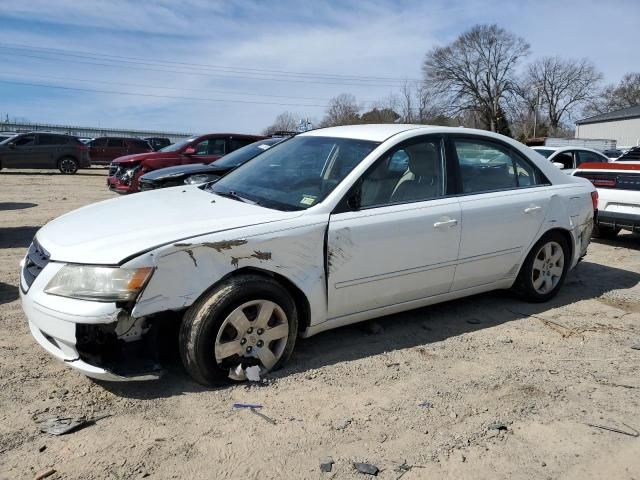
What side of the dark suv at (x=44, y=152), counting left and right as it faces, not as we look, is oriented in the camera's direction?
left

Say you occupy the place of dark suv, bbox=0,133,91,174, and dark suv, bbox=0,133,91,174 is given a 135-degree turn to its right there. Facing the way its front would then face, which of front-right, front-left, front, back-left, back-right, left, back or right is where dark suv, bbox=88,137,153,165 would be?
front

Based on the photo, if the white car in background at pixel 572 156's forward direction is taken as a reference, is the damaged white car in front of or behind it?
in front

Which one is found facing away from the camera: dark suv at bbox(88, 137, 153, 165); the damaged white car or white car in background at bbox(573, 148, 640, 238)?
the white car in background

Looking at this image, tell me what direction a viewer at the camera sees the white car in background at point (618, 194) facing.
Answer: facing away from the viewer

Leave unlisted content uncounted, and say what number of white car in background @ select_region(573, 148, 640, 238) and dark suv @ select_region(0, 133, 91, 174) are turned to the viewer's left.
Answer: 1

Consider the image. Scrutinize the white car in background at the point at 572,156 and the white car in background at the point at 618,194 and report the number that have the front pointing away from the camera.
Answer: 1

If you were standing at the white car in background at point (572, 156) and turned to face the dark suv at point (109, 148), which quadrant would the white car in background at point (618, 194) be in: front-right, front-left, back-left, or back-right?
back-left

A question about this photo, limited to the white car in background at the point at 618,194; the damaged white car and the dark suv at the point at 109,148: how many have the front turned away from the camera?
1

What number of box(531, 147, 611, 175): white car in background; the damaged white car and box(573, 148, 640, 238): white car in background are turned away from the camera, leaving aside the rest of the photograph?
1
